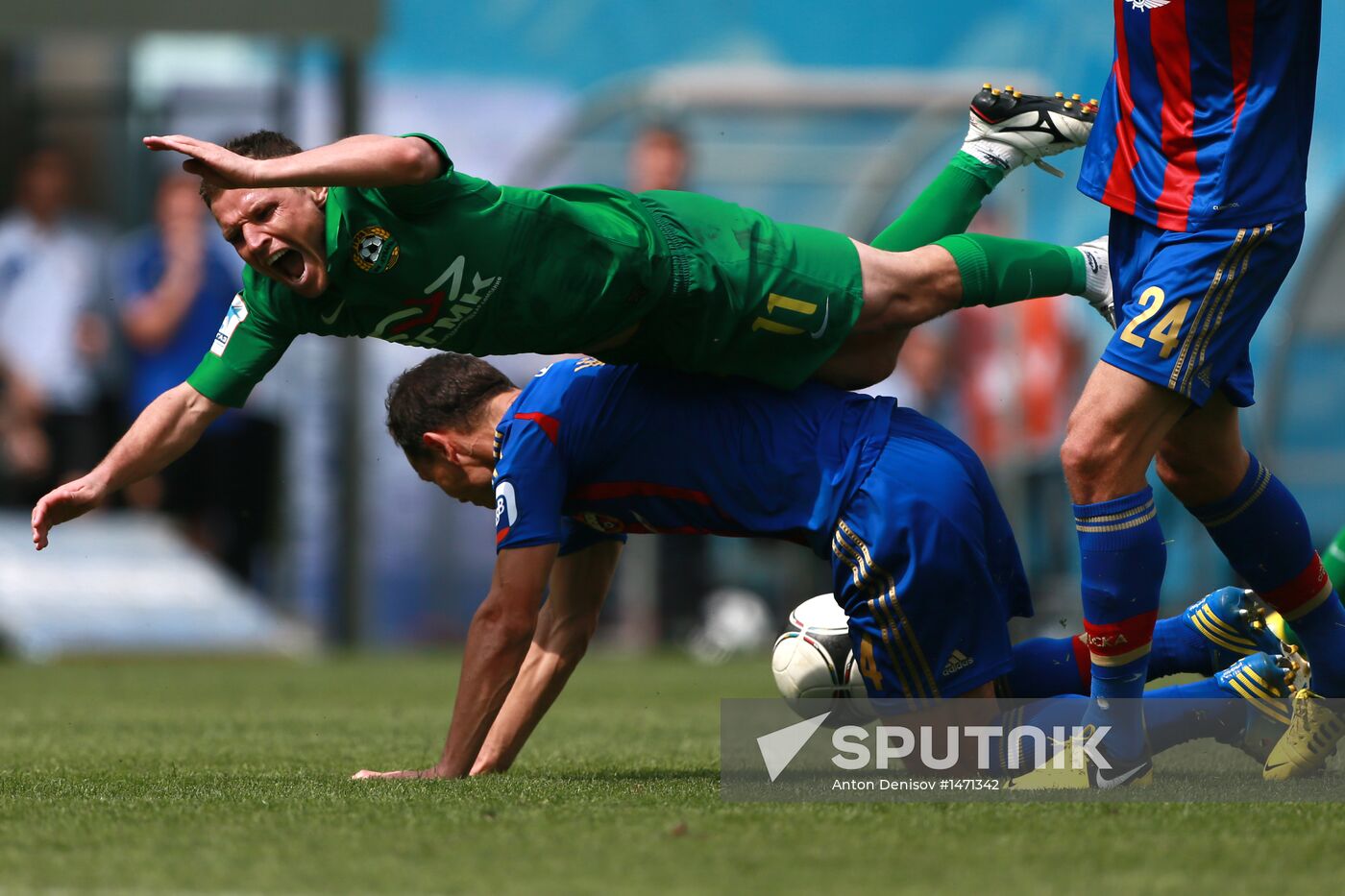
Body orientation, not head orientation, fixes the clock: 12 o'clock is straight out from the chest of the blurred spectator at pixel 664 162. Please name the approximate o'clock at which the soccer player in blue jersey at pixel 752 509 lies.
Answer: The soccer player in blue jersey is roughly at 12 o'clock from the blurred spectator.

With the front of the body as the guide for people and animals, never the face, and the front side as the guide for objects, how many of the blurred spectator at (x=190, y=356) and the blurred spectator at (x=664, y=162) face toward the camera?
2

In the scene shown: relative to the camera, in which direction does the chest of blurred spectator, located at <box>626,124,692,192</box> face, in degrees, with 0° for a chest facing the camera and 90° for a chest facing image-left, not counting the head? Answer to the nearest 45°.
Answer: approximately 0°

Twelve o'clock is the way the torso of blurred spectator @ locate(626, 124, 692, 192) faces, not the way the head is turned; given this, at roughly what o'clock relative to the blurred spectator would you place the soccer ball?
The soccer ball is roughly at 12 o'clock from the blurred spectator.

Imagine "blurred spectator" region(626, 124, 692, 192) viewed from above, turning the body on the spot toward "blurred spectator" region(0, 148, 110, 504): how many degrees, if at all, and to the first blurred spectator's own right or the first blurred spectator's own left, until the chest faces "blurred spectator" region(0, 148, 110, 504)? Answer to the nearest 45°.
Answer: approximately 90° to the first blurred spectator's own right

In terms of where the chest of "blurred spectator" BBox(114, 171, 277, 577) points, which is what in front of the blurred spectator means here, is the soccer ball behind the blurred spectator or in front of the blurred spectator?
in front

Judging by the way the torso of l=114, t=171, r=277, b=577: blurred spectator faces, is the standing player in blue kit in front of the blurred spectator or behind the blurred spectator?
in front
